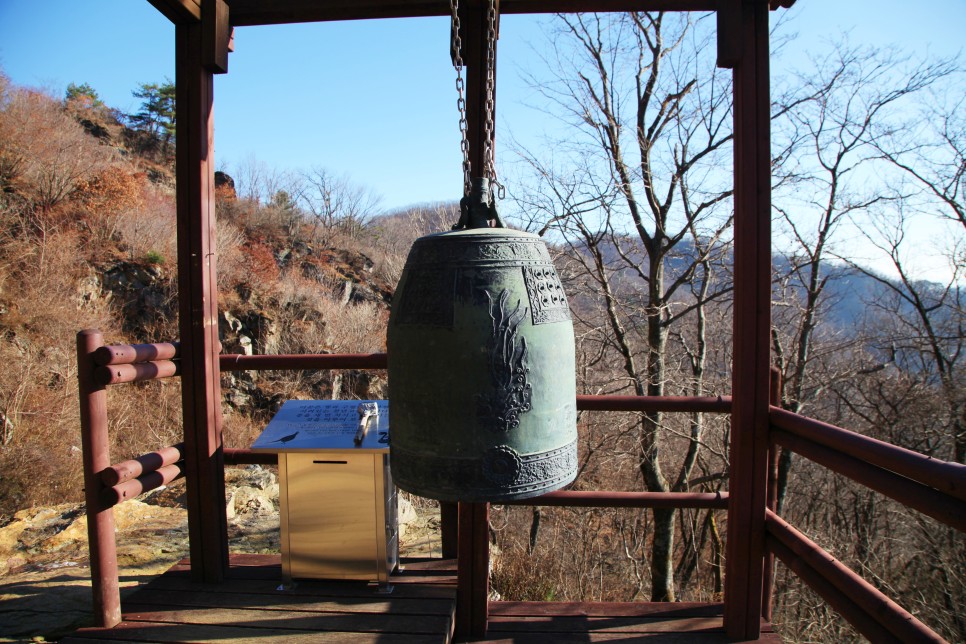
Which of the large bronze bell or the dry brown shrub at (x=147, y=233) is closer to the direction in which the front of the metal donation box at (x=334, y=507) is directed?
the large bronze bell

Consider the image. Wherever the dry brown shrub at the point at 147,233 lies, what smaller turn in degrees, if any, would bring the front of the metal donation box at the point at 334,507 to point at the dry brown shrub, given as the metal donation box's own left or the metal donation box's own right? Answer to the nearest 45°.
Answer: approximately 180°

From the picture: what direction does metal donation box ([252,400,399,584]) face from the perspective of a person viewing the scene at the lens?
facing the viewer

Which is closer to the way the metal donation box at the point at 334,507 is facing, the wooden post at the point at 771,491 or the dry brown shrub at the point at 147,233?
the wooden post

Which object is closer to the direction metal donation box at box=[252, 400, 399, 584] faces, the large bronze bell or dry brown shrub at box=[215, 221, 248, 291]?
the large bronze bell

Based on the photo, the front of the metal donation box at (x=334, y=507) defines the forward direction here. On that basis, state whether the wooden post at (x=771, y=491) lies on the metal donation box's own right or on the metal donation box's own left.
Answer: on the metal donation box's own left

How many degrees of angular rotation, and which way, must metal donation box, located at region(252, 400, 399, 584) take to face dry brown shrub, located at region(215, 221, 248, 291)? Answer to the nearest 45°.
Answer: approximately 180°
